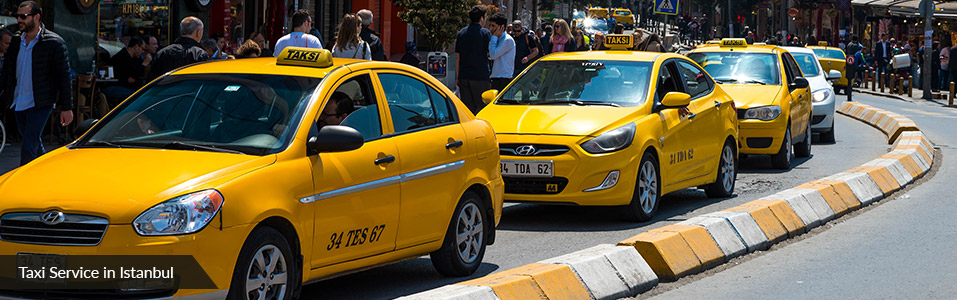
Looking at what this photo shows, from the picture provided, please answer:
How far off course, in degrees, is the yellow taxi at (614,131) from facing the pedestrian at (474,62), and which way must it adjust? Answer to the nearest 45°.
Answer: approximately 135° to its right

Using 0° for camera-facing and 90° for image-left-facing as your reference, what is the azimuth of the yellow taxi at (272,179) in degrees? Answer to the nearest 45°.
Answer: approximately 45°

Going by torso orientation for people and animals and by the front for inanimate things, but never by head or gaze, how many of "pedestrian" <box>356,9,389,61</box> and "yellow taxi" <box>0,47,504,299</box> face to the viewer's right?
0

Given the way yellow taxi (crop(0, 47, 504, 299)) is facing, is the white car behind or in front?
behind

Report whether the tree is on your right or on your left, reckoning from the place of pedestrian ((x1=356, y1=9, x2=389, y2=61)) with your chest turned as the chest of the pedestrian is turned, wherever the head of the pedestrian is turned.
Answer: on your right

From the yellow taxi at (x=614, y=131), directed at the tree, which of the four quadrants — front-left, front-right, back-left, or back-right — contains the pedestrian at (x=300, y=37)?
front-left

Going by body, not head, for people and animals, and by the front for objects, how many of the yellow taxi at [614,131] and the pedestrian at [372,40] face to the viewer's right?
0

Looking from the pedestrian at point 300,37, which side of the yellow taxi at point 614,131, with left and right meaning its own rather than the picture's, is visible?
right

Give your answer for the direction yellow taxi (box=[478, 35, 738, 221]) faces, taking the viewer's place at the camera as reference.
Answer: facing the viewer and to the left of the viewer

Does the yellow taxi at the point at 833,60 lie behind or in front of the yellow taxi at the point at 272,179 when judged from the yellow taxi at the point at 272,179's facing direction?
behind

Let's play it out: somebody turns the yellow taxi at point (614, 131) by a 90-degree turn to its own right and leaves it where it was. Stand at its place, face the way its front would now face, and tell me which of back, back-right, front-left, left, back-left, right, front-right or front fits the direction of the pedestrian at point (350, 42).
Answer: front

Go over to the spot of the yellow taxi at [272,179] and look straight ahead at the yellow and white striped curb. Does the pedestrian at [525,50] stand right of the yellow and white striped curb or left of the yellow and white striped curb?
left

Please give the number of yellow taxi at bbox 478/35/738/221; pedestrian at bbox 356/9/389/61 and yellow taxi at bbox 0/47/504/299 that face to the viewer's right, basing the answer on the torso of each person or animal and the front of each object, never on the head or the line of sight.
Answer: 0
